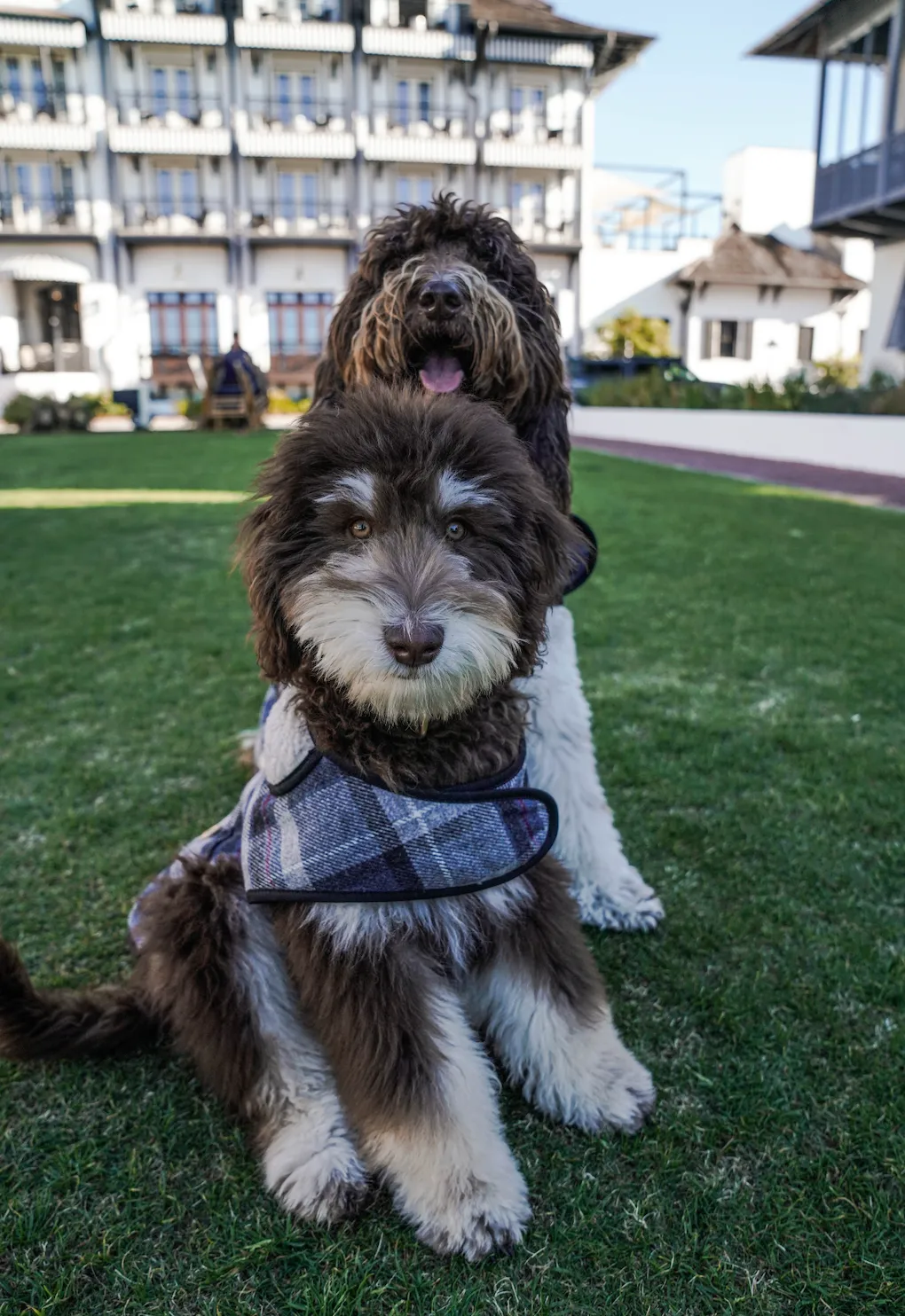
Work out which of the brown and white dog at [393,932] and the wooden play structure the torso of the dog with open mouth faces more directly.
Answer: the brown and white dog

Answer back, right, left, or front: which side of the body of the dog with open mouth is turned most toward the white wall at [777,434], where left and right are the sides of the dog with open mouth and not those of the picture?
back

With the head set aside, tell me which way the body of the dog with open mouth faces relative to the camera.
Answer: toward the camera

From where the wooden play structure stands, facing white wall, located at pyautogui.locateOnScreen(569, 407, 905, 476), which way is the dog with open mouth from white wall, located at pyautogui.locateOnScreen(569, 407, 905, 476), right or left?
right

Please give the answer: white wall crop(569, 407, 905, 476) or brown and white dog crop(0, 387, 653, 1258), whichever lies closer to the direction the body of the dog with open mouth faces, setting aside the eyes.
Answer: the brown and white dog

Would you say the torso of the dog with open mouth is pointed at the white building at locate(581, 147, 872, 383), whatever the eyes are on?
no

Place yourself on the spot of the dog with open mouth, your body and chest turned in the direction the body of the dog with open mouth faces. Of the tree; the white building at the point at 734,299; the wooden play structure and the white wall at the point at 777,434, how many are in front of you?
0

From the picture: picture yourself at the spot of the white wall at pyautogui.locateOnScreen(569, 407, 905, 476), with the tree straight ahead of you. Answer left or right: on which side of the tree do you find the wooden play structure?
left

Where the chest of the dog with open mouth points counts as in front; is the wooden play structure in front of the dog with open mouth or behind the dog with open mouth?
behind

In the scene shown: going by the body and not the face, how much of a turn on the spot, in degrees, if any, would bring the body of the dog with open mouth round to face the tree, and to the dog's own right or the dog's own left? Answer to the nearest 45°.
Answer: approximately 180°

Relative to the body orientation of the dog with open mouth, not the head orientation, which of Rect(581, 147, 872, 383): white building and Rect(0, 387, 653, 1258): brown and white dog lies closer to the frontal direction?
the brown and white dog

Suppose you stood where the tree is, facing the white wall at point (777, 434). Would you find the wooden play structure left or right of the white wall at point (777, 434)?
right

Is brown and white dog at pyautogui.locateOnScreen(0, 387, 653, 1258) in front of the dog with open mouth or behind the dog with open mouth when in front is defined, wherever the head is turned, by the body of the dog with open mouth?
in front
